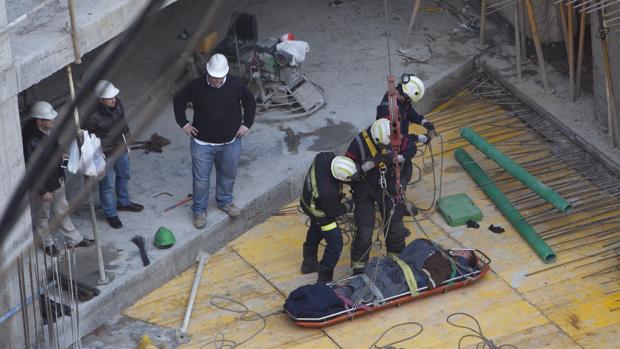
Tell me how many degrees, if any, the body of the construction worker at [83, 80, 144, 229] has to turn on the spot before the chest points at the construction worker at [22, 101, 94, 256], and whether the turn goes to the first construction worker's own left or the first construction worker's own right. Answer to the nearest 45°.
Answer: approximately 90° to the first construction worker's own right

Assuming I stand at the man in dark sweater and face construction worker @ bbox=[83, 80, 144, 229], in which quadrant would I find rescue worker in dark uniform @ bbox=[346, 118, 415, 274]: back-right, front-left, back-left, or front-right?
back-left

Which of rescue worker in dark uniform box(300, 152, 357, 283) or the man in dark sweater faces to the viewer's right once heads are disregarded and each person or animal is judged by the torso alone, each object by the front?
the rescue worker in dark uniform

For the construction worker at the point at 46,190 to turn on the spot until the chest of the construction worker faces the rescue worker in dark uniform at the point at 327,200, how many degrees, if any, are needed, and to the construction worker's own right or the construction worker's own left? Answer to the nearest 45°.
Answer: approximately 45° to the construction worker's own left

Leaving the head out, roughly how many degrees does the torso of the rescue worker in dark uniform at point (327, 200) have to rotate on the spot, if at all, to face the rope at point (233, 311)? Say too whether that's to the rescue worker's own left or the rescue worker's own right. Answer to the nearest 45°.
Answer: approximately 180°

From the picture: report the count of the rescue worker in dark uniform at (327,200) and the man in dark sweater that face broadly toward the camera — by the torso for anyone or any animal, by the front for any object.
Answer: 1

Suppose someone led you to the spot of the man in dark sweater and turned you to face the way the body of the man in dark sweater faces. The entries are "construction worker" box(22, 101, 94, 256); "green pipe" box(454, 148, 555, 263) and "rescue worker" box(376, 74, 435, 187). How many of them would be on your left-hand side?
2

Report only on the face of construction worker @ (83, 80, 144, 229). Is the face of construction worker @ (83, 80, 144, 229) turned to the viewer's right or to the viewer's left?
to the viewer's right

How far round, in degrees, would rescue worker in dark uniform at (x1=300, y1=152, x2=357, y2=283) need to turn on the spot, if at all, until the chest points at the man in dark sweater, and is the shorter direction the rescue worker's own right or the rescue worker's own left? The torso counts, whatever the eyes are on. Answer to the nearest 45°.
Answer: approximately 135° to the rescue worker's own left

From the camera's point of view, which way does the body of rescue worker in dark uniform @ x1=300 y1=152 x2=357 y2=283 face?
to the viewer's right
